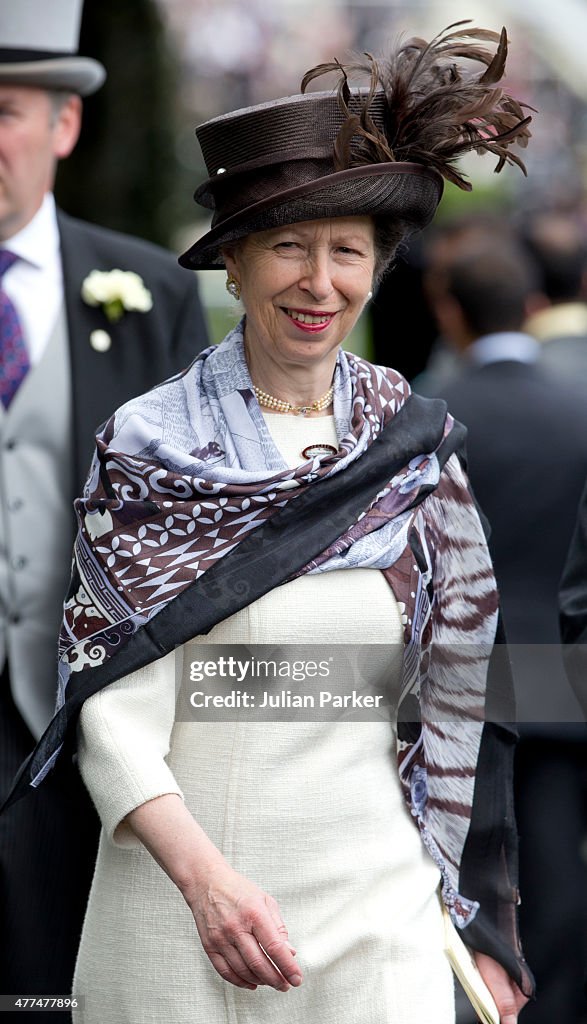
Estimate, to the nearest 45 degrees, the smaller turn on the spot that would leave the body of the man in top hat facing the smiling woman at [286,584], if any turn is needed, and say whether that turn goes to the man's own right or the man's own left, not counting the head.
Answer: approximately 45° to the man's own left

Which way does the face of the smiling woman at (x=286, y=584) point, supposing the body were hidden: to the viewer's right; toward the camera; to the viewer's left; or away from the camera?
toward the camera

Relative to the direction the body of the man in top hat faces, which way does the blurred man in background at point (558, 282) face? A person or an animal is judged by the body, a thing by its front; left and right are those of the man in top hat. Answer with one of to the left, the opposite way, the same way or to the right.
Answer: the opposite way

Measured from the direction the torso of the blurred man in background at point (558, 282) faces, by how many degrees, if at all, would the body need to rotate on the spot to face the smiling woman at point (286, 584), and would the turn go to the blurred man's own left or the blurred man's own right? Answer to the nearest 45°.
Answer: approximately 180°

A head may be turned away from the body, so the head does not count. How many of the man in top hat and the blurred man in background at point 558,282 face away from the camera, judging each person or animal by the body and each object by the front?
1

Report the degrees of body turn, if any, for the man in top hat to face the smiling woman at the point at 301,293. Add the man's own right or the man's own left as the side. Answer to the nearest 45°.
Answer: approximately 45° to the man's own left

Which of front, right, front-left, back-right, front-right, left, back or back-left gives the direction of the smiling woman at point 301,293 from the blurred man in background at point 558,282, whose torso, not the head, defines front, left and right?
back

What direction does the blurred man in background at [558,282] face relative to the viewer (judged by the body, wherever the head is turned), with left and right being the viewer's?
facing away from the viewer

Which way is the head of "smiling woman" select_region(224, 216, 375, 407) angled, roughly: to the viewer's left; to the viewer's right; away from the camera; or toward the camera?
toward the camera

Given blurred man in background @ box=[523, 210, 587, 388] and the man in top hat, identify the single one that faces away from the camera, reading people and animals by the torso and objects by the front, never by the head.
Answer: the blurred man in background

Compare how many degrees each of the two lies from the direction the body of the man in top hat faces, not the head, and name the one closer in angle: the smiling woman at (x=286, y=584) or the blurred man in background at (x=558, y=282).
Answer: the smiling woman

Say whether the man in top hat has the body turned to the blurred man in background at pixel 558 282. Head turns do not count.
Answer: no

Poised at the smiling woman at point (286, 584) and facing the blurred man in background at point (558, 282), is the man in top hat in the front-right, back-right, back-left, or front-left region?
front-left

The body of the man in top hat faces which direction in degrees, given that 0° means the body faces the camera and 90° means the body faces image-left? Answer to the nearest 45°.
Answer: approximately 0°
